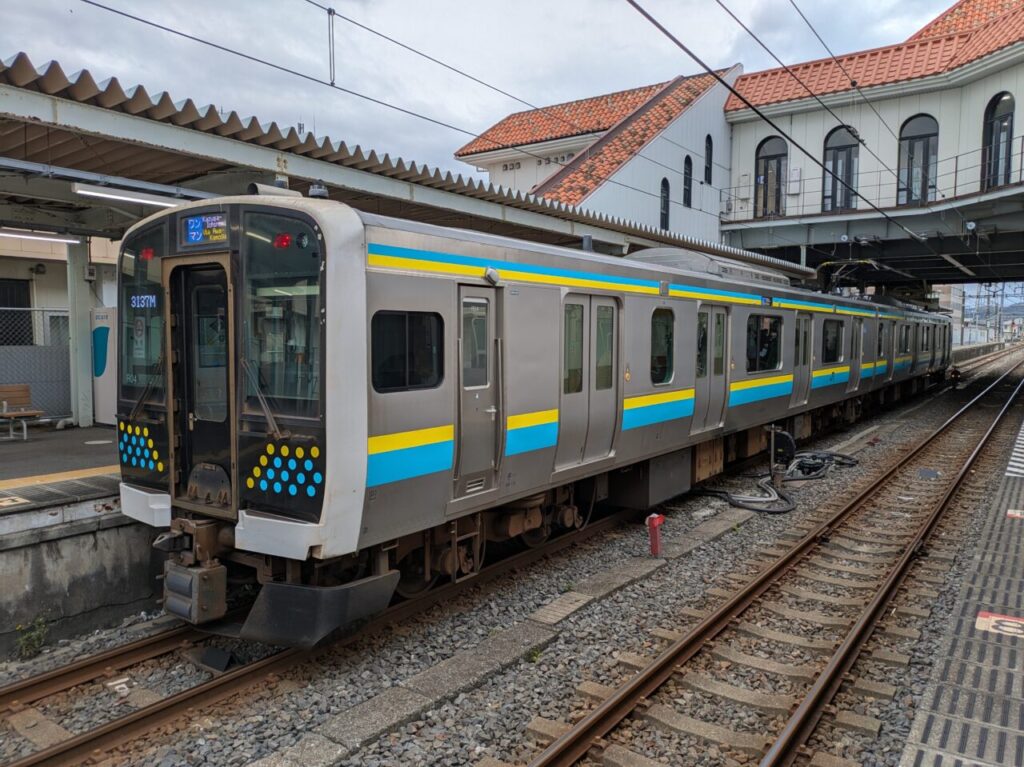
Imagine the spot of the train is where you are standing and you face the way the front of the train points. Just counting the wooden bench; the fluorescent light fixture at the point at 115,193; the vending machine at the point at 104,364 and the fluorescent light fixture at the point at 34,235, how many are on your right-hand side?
4

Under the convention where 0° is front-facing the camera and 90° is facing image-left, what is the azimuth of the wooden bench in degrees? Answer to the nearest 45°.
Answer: approximately 315°

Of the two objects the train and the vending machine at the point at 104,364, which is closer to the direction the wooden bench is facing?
the train

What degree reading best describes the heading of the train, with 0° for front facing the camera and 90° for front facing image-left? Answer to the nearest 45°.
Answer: approximately 45°

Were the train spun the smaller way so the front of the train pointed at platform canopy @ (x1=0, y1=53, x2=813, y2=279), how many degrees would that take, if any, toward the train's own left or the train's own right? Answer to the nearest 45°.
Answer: approximately 90° to the train's own right

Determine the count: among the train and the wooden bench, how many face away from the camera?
0
